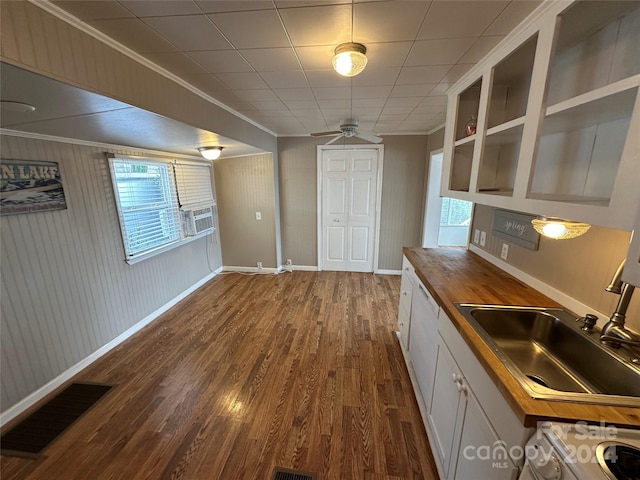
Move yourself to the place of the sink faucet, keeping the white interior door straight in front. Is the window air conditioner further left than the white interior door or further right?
left

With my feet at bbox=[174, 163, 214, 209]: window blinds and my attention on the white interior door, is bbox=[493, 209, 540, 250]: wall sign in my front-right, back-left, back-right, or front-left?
front-right

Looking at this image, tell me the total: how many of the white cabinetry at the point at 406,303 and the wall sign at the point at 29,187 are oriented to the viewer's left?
1

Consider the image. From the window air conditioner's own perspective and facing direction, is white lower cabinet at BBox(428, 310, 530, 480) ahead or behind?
ahead

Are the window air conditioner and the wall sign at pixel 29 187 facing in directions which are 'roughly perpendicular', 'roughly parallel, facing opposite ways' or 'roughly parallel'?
roughly parallel

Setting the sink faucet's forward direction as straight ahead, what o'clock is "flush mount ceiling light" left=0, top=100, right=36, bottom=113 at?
The flush mount ceiling light is roughly at 12 o'clock from the sink faucet.

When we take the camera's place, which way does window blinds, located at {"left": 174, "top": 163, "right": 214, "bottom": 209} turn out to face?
facing the viewer and to the right of the viewer

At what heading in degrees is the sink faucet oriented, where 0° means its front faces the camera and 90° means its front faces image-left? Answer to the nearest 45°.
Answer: approximately 45°

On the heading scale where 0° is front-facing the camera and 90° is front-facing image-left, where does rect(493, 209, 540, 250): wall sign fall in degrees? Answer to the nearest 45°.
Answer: approximately 45°

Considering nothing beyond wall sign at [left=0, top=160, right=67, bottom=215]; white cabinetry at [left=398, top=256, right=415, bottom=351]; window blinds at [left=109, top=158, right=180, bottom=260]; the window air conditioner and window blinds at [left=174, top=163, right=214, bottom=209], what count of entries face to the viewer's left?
1

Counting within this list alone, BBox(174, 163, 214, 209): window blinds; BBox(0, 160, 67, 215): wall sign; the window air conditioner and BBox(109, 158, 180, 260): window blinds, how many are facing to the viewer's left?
0

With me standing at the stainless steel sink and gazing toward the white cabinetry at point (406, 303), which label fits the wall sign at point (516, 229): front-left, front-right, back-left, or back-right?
front-right

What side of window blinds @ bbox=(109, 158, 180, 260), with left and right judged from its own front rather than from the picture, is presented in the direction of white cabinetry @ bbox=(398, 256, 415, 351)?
front

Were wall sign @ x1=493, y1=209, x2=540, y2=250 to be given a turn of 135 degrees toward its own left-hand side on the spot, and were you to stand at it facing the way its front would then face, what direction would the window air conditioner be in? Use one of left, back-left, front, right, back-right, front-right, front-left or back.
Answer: back

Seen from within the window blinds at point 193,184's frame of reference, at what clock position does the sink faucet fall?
The sink faucet is roughly at 1 o'clock from the window blinds.

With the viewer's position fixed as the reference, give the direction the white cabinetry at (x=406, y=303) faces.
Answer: facing to the left of the viewer

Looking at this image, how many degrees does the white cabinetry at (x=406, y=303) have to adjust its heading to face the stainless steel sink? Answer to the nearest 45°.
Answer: approximately 135° to its left

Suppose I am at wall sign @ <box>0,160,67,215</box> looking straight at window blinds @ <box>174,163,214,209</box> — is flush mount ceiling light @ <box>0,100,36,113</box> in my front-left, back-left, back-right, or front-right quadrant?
back-right

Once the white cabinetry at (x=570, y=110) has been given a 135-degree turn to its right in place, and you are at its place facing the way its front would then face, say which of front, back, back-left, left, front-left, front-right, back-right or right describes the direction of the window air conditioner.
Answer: left
